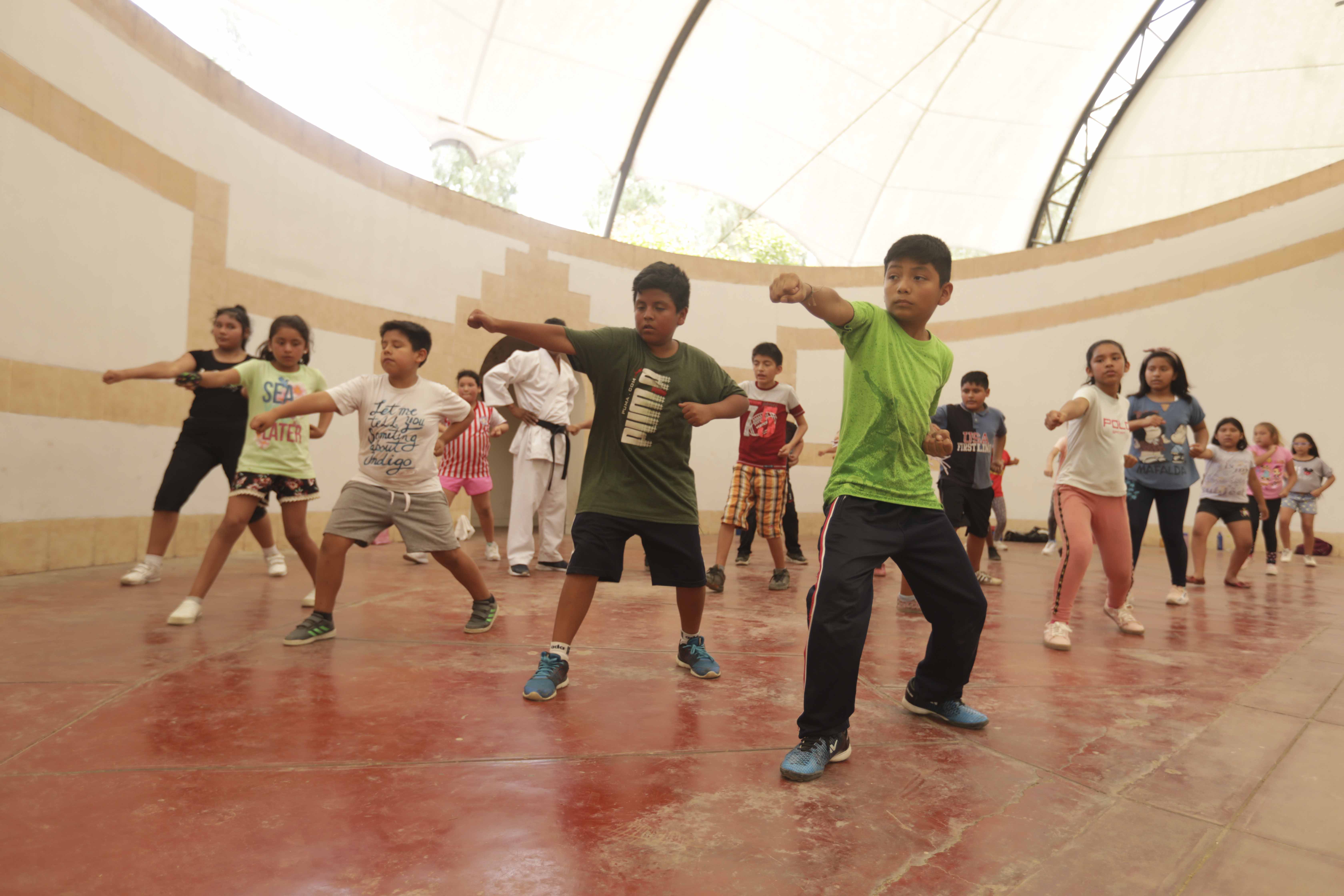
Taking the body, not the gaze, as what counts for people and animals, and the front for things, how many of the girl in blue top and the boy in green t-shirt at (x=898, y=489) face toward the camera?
2

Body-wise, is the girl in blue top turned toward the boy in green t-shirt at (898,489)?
yes

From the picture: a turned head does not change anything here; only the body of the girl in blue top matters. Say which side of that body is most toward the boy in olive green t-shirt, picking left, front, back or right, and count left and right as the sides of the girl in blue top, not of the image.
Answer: front

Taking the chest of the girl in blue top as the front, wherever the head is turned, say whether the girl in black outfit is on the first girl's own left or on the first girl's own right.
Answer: on the first girl's own right

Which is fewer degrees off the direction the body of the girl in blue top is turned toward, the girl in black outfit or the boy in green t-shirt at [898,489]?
the boy in green t-shirt

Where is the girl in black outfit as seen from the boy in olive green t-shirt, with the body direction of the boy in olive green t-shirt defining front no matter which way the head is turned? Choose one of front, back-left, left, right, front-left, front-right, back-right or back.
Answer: back-right

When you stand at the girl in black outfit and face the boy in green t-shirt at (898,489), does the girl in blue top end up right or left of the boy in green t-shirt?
left

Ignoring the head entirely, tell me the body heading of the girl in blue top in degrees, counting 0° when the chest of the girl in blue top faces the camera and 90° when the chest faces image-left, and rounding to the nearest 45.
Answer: approximately 0°

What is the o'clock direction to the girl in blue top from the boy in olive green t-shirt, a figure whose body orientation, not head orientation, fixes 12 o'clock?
The girl in blue top is roughly at 8 o'clock from the boy in olive green t-shirt.
